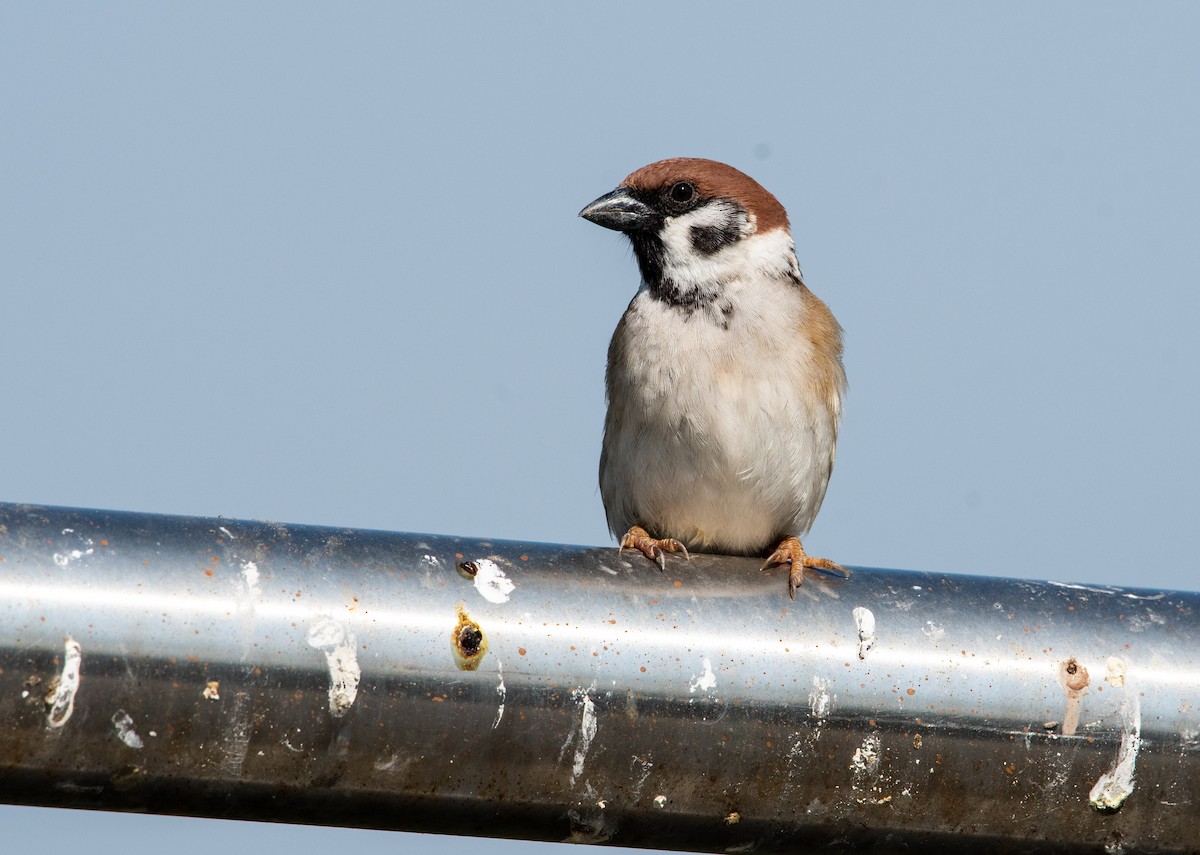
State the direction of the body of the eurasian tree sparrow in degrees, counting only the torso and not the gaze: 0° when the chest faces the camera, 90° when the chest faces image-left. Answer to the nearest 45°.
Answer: approximately 0°
